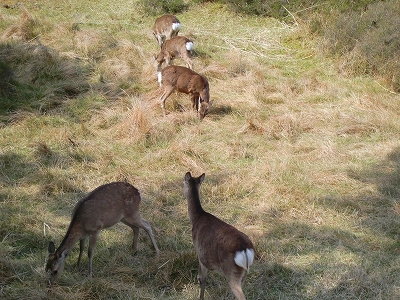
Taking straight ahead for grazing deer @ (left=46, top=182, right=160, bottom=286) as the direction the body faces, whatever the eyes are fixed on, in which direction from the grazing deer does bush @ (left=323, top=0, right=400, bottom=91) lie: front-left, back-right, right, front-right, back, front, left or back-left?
back

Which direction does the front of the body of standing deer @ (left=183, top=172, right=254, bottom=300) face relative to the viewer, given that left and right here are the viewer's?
facing away from the viewer and to the left of the viewer

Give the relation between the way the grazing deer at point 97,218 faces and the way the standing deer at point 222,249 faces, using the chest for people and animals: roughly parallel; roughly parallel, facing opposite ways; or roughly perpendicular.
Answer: roughly perpendicular

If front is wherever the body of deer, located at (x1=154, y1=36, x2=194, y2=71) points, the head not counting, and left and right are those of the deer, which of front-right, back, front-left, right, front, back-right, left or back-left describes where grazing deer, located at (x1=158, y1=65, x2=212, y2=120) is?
back-left

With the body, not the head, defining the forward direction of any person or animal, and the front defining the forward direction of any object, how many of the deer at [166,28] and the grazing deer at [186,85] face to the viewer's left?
1

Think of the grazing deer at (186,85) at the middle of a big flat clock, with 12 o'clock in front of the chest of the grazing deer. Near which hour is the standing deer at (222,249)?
The standing deer is roughly at 3 o'clock from the grazing deer.

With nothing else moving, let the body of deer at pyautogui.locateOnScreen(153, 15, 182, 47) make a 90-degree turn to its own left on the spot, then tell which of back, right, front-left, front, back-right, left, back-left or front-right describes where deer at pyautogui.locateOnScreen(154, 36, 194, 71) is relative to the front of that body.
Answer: front

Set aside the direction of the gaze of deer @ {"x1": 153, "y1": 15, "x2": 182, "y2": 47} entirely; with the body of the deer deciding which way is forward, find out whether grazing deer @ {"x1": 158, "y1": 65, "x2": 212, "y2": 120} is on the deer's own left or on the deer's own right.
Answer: on the deer's own left

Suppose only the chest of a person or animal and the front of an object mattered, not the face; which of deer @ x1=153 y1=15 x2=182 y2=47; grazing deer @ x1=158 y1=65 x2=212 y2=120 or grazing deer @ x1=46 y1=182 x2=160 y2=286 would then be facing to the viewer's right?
grazing deer @ x1=158 y1=65 x2=212 y2=120

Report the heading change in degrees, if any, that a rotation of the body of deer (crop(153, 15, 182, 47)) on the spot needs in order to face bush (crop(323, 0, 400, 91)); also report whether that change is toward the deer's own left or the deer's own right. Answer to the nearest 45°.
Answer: approximately 180°

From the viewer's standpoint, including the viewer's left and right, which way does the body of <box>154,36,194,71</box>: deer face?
facing away from the viewer and to the left of the viewer

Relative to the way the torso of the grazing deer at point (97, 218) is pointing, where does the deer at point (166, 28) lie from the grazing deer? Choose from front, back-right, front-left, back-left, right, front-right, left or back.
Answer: back-right

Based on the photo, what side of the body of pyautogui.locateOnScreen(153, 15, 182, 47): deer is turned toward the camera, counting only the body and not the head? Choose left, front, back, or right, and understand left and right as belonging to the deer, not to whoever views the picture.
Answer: left

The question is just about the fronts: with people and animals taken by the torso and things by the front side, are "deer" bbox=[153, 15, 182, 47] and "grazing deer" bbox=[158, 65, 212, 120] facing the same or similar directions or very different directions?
very different directions

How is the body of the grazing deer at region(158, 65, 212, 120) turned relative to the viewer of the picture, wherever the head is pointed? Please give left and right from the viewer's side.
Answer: facing to the right of the viewer

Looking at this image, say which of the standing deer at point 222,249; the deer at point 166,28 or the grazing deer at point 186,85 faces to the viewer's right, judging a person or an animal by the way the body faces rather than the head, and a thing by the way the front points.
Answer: the grazing deer
